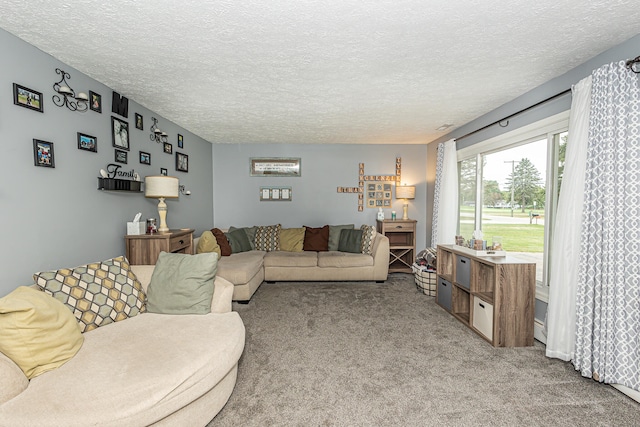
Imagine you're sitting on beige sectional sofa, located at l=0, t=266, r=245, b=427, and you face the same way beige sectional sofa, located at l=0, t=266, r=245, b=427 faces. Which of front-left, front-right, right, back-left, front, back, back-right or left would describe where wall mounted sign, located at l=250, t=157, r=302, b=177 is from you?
left

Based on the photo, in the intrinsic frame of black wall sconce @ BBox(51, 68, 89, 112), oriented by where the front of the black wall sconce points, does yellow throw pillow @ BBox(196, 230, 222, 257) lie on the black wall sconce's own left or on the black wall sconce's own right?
on the black wall sconce's own left

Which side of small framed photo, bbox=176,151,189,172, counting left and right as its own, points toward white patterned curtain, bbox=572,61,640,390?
front

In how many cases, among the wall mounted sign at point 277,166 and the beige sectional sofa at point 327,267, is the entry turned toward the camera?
2

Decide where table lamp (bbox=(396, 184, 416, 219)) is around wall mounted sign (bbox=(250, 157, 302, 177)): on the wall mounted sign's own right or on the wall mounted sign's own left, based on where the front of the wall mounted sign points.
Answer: on the wall mounted sign's own left

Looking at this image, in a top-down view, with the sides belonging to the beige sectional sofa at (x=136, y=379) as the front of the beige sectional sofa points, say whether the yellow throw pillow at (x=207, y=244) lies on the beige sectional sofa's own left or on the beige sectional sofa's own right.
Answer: on the beige sectional sofa's own left

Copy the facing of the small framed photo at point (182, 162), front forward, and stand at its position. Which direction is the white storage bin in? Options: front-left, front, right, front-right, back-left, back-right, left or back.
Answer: front

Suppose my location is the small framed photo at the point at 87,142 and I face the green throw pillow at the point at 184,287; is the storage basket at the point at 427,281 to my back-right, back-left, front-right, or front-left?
front-left

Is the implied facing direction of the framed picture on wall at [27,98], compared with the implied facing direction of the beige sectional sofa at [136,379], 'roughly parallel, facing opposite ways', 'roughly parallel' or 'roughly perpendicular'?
roughly parallel

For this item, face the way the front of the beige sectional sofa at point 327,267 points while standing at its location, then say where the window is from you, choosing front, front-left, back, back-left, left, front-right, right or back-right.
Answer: front-left

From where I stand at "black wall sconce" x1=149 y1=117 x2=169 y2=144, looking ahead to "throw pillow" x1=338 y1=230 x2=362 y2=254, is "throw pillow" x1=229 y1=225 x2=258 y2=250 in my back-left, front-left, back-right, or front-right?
front-left

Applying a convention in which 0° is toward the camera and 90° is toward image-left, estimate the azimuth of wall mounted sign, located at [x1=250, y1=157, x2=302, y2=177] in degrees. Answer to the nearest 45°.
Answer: approximately 0°

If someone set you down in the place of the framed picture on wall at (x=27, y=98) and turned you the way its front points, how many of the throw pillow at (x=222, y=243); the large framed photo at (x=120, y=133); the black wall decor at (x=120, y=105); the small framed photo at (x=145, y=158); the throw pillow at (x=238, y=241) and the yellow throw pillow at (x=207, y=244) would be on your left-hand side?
6

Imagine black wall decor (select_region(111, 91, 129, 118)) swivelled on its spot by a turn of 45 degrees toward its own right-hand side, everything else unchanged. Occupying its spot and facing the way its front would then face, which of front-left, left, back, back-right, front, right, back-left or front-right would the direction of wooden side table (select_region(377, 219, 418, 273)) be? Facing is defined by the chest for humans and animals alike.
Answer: left

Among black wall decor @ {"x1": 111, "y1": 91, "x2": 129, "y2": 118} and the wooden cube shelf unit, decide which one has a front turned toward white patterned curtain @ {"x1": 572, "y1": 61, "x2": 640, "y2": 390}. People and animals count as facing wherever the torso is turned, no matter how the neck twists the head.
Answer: the black wall decor

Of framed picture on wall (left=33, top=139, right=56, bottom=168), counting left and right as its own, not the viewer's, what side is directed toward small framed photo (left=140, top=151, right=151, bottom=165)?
left

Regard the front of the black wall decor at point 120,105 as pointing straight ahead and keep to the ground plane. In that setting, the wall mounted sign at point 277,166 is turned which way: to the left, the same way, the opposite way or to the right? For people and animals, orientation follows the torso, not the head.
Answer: to the right

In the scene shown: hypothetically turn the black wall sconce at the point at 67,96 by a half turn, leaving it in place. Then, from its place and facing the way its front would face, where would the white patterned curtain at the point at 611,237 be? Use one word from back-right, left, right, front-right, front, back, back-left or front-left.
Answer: back

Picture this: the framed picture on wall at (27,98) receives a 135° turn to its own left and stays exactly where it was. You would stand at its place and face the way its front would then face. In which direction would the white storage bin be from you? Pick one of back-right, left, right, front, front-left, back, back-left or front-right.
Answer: back-right

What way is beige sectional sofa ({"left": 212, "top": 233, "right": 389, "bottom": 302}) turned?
toward the camera

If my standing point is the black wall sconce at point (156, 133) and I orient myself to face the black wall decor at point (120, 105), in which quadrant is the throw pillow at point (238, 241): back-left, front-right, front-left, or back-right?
back-left
